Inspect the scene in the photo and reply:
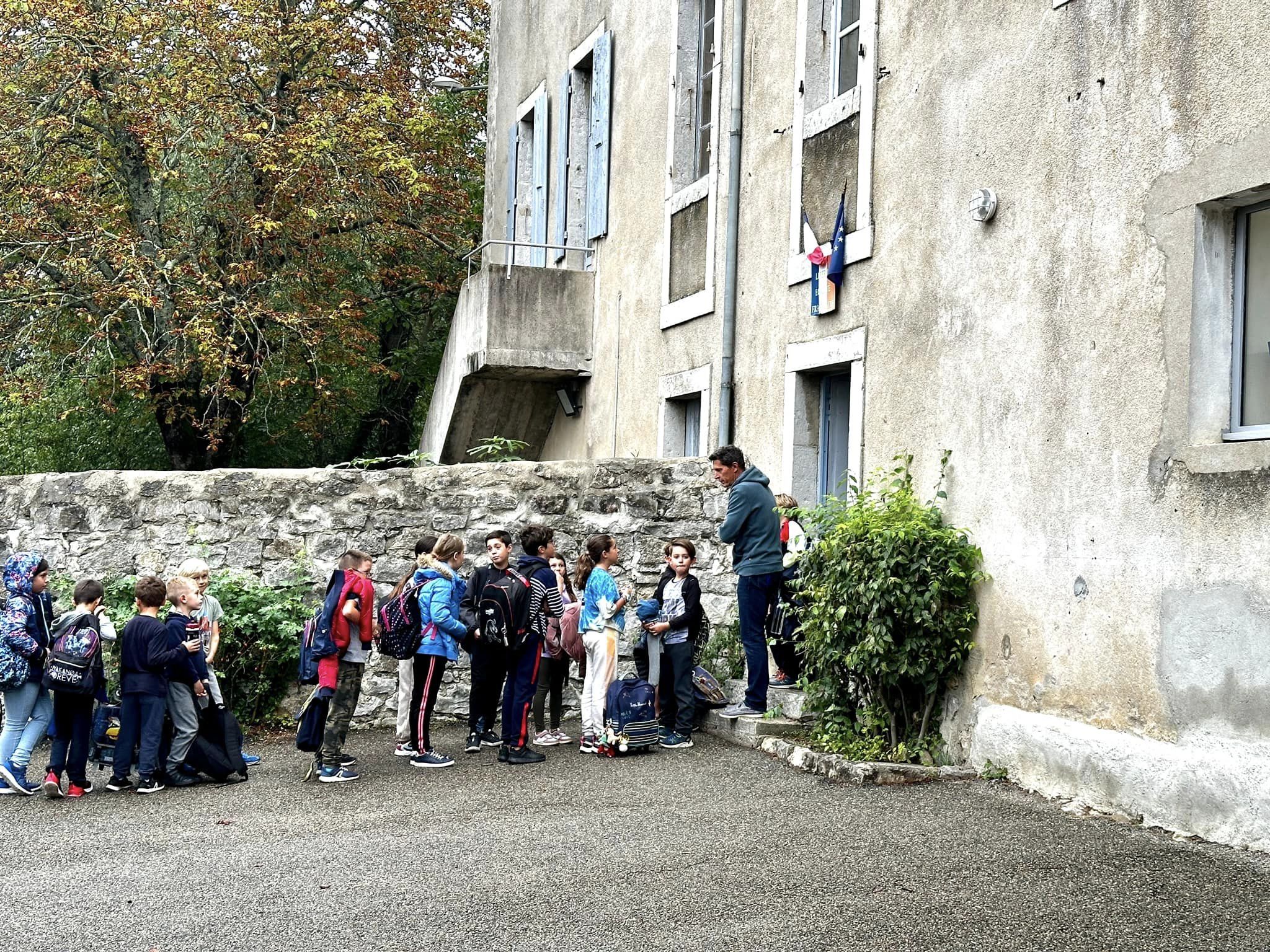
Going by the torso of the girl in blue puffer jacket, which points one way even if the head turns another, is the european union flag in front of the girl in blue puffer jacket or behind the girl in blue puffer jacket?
in front

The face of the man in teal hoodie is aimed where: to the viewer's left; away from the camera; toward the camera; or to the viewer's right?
to the viewer's left

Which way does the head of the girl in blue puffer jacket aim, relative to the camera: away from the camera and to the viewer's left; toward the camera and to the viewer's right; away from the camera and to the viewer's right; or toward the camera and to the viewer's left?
away from the camera and to the viewer's right

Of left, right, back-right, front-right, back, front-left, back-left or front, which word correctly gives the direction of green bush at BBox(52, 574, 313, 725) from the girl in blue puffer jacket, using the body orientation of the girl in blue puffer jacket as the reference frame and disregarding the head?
back-left

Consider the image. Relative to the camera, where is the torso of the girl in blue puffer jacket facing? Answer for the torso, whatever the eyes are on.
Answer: to the viewer's right

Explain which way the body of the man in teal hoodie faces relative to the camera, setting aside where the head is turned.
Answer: to the viewer's left

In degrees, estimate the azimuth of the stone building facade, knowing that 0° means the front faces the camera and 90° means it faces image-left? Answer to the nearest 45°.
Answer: approximately 45°

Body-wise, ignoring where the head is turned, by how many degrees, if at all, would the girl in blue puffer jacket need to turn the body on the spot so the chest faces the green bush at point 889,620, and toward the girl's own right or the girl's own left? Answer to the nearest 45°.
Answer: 0° — they already face it
